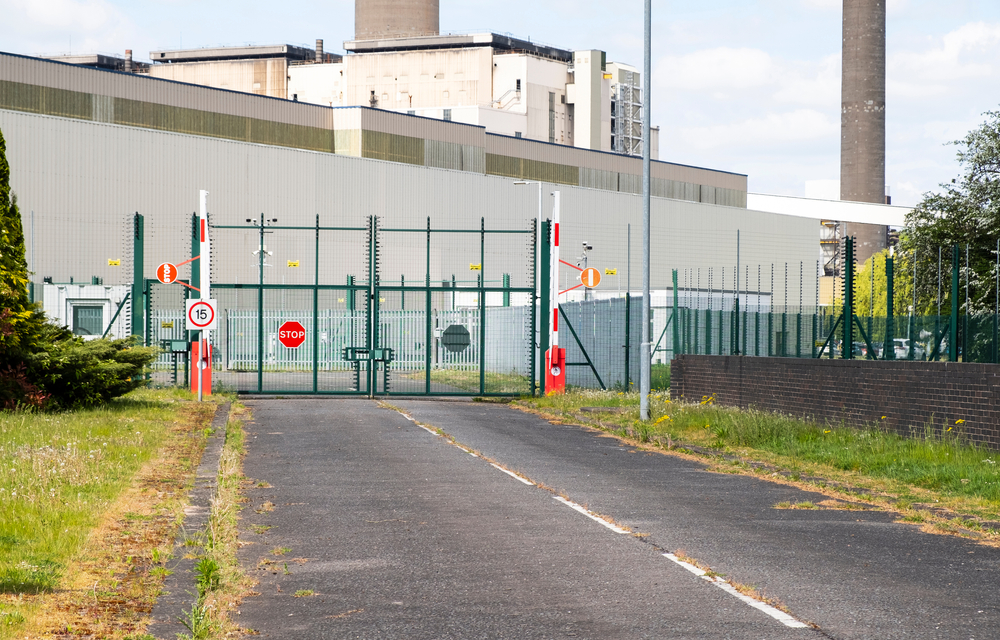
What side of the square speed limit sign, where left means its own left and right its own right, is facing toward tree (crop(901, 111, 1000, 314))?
left

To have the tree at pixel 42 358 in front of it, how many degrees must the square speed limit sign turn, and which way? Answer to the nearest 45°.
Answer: approximately 45° to its right

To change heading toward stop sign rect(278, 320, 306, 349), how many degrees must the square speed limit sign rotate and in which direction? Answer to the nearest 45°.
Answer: approximately 135° to its left

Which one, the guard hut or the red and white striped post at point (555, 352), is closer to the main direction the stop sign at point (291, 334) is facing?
the red and white striped post

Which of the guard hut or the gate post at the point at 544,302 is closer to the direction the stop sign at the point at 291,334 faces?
the gate post

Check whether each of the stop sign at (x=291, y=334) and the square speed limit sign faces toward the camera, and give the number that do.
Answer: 2

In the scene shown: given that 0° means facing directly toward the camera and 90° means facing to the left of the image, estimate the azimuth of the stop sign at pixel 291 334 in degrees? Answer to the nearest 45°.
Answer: approximately 0°

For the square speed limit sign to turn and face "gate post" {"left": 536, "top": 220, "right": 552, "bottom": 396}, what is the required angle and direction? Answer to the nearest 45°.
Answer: approximately 90° to its left

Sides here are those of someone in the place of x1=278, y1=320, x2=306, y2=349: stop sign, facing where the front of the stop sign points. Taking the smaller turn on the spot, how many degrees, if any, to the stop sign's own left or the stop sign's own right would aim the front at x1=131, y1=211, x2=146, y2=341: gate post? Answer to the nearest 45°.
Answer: approximately 90° to the stop sign's own right

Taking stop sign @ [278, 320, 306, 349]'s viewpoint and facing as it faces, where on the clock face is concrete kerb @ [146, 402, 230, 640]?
The concrete kerb is roughly at 12 o'clock from the stop sign.
